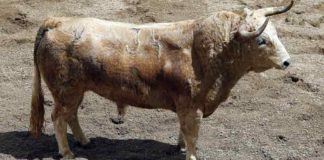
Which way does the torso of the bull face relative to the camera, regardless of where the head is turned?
to the viewer's right
